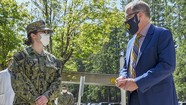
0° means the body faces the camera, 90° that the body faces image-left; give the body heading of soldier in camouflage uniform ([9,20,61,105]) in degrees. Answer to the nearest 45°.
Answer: approximately 315°

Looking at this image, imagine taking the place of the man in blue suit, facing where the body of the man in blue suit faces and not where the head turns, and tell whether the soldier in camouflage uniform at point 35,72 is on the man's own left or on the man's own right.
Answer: on the man's own right

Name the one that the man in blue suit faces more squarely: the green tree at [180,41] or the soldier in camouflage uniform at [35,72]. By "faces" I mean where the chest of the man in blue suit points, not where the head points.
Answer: the soldier in camouflage uniform

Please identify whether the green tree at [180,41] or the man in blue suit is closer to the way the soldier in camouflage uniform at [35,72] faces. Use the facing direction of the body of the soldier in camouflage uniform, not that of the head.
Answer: the man in blue suit

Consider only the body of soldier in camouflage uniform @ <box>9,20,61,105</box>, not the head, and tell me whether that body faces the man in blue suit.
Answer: yes

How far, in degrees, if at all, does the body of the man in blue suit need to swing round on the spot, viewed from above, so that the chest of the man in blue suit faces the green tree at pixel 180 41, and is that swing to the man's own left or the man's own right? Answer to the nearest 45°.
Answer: approximately 135° to the man's own right

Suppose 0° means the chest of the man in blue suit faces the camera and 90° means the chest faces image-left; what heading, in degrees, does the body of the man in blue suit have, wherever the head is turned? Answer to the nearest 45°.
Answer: approximately 45°
